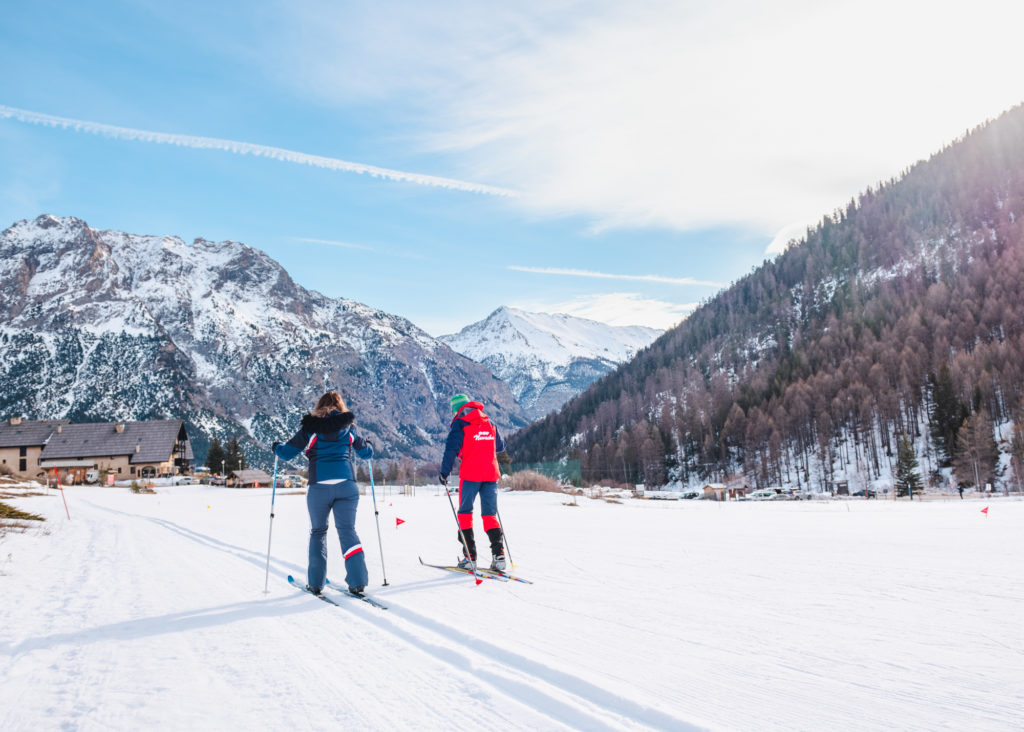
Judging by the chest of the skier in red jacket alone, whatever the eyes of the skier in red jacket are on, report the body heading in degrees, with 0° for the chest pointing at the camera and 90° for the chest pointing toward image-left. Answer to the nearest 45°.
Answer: approximately 135°

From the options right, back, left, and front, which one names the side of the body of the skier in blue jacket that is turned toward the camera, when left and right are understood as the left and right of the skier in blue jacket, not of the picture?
back

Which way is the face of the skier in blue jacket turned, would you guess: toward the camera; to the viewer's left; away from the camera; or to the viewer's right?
away from the camera

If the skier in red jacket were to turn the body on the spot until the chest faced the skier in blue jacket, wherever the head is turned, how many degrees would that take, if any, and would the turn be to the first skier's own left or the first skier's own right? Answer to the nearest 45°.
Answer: approximately 90° to the first skier's own left

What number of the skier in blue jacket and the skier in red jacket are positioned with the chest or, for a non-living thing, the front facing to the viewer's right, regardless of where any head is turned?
0
